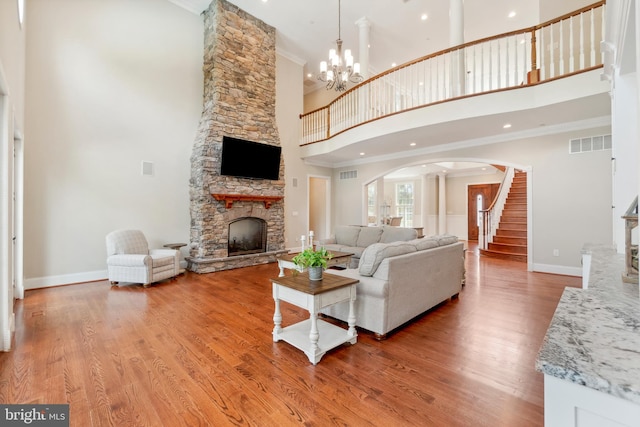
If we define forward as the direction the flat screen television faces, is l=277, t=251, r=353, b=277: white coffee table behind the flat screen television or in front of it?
in front

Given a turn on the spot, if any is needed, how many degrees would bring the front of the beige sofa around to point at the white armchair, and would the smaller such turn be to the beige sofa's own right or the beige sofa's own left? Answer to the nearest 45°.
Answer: approximately 45° to the beige sofa's own left

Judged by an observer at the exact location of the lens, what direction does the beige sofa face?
facing away from the viewer and to the left of the viewer

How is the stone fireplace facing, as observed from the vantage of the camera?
facing the viewer and to the right of the viewer

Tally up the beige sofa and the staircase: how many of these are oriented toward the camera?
1

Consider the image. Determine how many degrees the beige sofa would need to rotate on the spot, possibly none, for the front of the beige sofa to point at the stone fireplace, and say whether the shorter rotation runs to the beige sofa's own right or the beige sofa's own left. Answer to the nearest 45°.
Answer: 0° — it already faces it

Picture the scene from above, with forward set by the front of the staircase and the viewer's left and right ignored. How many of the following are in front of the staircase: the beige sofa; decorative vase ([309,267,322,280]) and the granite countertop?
3

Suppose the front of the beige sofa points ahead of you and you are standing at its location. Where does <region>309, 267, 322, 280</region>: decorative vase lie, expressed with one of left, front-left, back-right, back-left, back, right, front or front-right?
left

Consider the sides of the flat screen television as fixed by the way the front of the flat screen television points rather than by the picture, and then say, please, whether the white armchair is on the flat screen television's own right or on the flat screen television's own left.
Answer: on the flat screen television's own right

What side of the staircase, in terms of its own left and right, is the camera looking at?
front
